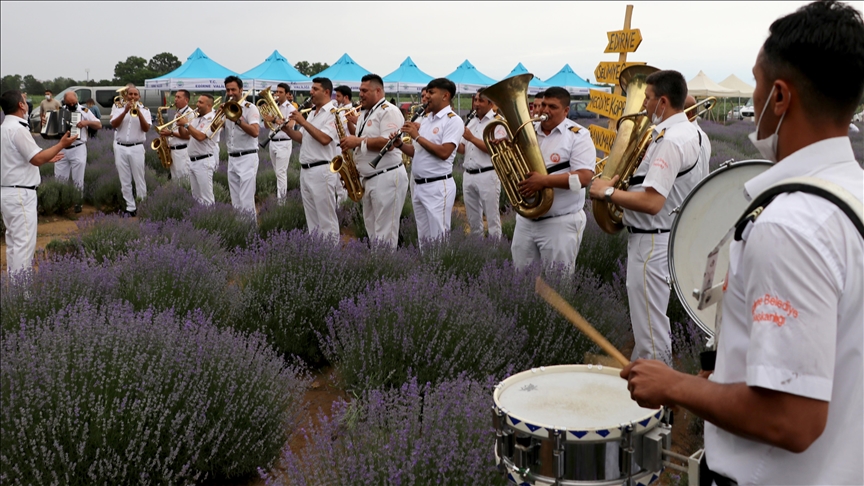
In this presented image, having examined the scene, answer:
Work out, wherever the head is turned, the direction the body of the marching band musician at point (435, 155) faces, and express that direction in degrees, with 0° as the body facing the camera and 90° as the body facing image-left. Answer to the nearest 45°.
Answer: approximately 45°

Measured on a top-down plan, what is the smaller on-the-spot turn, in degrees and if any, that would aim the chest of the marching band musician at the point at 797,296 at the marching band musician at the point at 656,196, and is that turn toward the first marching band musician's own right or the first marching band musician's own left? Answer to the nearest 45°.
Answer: approximately 90° to the first marching band musician's own right

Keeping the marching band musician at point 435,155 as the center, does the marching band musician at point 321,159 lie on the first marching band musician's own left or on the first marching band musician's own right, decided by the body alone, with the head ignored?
on the first marching band musician's own right

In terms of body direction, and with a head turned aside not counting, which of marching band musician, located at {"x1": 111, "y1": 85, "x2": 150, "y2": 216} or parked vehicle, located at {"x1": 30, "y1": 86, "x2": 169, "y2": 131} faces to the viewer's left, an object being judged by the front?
the parked vehicle

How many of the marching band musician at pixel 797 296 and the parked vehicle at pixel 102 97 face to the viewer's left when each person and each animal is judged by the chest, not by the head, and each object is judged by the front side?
2

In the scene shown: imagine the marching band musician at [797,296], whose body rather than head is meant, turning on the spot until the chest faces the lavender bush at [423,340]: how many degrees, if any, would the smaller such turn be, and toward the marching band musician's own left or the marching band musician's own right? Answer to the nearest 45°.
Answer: approximately 45° to the marching band musician's own right

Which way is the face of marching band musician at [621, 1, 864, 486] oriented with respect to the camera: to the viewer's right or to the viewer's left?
to the viewer's left

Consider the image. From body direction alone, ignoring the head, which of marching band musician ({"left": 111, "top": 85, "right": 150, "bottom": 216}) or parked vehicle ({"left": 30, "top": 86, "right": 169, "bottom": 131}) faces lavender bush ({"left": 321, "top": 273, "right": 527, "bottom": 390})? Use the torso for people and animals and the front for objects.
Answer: the marching band musician

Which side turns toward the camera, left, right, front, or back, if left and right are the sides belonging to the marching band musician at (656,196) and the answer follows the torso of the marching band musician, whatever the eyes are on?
left

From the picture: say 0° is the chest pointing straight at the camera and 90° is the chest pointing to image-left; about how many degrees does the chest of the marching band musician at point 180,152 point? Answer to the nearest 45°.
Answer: approximately 45°

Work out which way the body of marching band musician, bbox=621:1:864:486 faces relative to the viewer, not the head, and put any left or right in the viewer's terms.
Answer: facing to the left of the viewer
